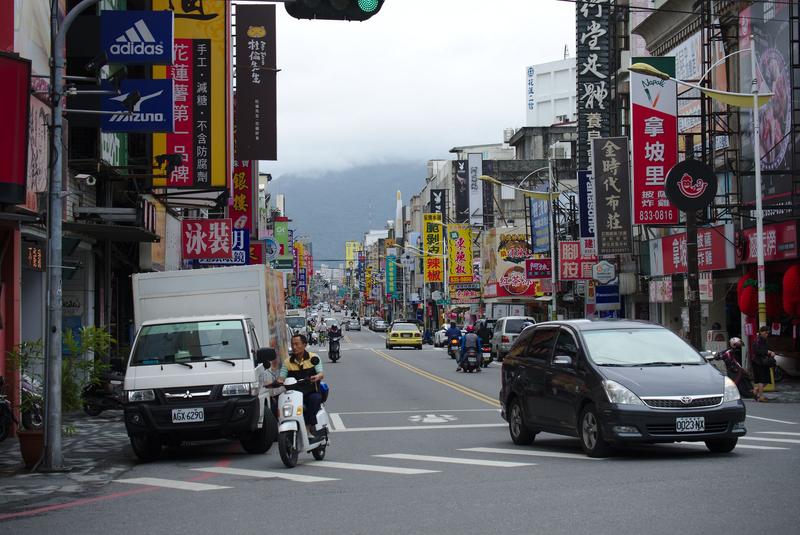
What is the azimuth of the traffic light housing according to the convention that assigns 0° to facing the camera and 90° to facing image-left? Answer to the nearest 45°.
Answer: approximately 0°

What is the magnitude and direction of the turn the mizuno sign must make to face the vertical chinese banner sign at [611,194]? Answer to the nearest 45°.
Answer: approximately 135° to its left

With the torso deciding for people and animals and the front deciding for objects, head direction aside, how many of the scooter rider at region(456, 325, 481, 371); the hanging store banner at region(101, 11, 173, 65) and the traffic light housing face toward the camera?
2

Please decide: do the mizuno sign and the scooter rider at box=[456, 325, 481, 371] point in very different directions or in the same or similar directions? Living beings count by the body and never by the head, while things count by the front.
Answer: very different directions

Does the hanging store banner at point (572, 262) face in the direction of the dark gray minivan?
yes

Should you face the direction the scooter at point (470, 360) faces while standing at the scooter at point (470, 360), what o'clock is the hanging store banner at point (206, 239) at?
The hanging store banner is roughly at 8 o'clock from the scooter.

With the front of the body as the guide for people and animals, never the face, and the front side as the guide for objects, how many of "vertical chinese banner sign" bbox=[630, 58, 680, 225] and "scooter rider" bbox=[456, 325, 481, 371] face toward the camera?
1

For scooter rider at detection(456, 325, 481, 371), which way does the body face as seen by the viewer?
away from the camera
